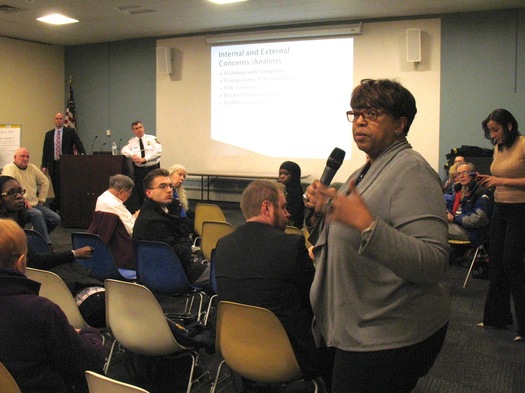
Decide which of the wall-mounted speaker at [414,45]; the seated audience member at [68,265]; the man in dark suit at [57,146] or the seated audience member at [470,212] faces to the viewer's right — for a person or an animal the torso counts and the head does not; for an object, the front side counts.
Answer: the seated audience member at [68,265]

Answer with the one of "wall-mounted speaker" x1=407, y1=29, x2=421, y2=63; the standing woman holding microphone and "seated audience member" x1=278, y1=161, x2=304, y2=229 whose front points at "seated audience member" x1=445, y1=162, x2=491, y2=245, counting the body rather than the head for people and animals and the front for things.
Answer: the wall-mounted speaker

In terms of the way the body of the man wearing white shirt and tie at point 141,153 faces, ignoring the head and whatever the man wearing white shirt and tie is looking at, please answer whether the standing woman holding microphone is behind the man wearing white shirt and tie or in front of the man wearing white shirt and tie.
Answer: in front

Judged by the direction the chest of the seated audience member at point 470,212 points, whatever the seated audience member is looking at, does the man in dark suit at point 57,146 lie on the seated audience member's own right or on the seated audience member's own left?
on the seated audience member's own right

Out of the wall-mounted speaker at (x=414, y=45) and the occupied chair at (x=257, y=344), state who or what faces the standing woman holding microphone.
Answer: the wall-mounted speaker

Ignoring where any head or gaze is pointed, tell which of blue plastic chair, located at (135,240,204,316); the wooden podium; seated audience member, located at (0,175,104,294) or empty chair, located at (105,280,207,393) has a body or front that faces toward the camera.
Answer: the wooden podium

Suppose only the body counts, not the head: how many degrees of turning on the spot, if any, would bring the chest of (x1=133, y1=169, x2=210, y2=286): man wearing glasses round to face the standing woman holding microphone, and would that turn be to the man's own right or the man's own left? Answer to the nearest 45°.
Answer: approximately 45° to the man's own right

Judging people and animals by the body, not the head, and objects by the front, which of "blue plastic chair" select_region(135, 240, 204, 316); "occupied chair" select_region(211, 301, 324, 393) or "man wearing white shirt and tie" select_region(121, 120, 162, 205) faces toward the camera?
the man wearing white shirt and tie

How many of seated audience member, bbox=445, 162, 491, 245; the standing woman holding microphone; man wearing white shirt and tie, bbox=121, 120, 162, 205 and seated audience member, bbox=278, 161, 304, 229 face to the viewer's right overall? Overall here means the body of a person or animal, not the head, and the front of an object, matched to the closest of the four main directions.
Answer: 0

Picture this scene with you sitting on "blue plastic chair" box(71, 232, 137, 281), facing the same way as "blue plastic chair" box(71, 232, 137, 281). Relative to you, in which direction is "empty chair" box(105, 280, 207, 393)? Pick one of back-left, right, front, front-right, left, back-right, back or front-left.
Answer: back-right

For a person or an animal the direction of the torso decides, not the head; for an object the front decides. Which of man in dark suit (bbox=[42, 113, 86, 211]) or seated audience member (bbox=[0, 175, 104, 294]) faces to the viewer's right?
the seated audience member

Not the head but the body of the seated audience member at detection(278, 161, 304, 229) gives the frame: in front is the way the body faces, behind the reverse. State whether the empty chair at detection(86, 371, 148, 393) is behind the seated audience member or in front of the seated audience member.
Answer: in front

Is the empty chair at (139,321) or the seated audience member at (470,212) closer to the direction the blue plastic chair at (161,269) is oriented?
the seated audience member
